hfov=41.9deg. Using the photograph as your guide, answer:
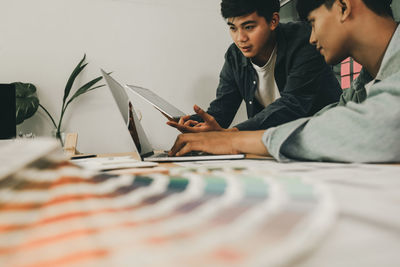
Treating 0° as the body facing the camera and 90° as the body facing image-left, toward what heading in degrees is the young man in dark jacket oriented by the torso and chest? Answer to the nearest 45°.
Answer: approximately 45°

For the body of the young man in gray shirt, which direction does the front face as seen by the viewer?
to the viewer's left

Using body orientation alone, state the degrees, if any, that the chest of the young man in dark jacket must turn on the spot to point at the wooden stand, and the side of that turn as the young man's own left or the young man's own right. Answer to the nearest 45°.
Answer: approximately 45° to the young man's own right
